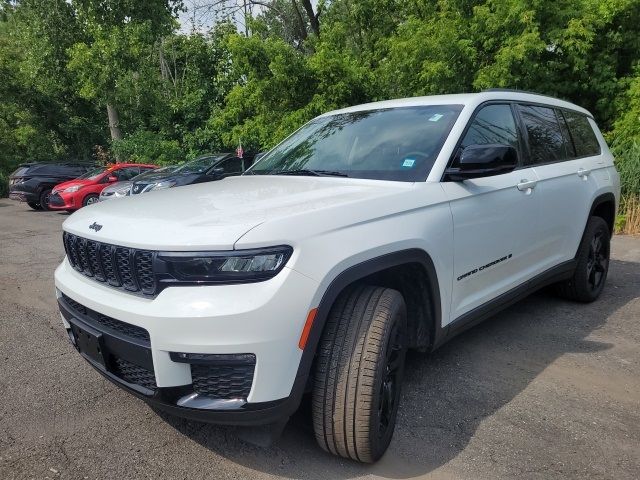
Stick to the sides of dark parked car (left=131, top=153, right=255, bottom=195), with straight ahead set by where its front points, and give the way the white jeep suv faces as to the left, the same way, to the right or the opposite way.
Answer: the same way

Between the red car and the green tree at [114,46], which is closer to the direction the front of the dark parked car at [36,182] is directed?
the green tree

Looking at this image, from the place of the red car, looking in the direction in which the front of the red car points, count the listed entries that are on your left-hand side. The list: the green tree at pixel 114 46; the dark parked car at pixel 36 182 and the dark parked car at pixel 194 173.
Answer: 1

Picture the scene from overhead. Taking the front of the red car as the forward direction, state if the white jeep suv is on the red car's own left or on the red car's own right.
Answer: on the red car's own left

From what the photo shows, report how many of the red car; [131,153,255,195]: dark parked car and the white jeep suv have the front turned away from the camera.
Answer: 0

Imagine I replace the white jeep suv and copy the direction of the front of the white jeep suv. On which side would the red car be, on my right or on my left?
on my right

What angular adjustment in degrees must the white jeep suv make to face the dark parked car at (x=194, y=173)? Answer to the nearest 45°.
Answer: approximately 135° to its right

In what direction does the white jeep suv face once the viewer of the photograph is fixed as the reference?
facing the viewer and to the left of the viewer

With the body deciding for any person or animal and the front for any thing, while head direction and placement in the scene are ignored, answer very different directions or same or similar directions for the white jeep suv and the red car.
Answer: same or similar directions
